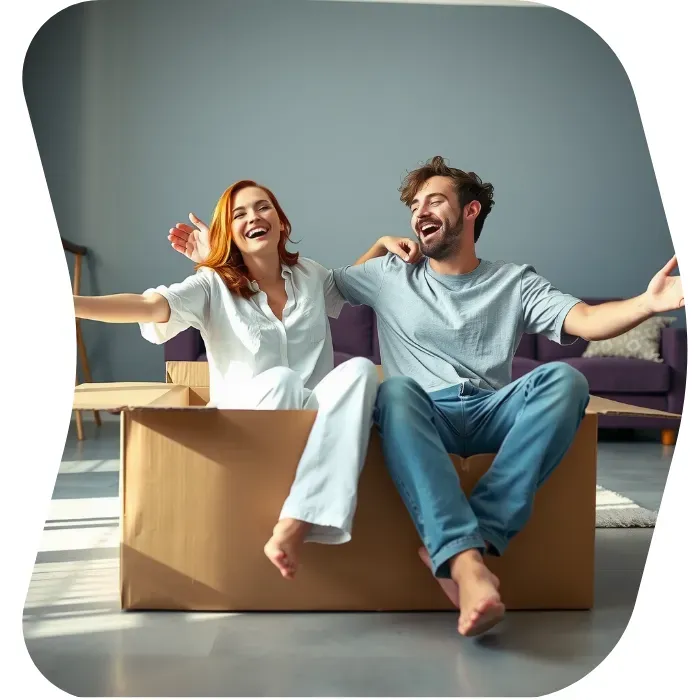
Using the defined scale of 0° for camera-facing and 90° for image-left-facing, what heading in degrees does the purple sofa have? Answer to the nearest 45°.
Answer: approximately 0°

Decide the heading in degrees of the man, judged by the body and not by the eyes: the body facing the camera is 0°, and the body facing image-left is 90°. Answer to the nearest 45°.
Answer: approximately 0°

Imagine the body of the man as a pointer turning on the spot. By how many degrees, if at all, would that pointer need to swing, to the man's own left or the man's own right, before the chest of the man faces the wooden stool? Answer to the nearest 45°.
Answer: approximately 90° to the man's own right

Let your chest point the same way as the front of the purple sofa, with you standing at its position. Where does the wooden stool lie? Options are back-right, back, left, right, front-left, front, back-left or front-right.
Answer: front-right

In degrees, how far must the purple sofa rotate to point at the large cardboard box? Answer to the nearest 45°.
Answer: approximately 45° to its right

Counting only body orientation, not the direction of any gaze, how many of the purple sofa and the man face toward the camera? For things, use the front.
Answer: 2

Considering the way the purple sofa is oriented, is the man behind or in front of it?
in front

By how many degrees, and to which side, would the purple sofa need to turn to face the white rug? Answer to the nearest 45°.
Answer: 0° — it already faces it

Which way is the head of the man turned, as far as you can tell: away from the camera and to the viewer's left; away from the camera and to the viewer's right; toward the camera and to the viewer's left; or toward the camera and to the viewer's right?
toward the camera and to the viewer's left

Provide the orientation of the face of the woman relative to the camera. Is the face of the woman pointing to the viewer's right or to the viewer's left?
to the viewer's right

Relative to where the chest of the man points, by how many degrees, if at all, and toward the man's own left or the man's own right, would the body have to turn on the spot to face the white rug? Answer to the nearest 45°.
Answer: approximately 135° to the man's own left
